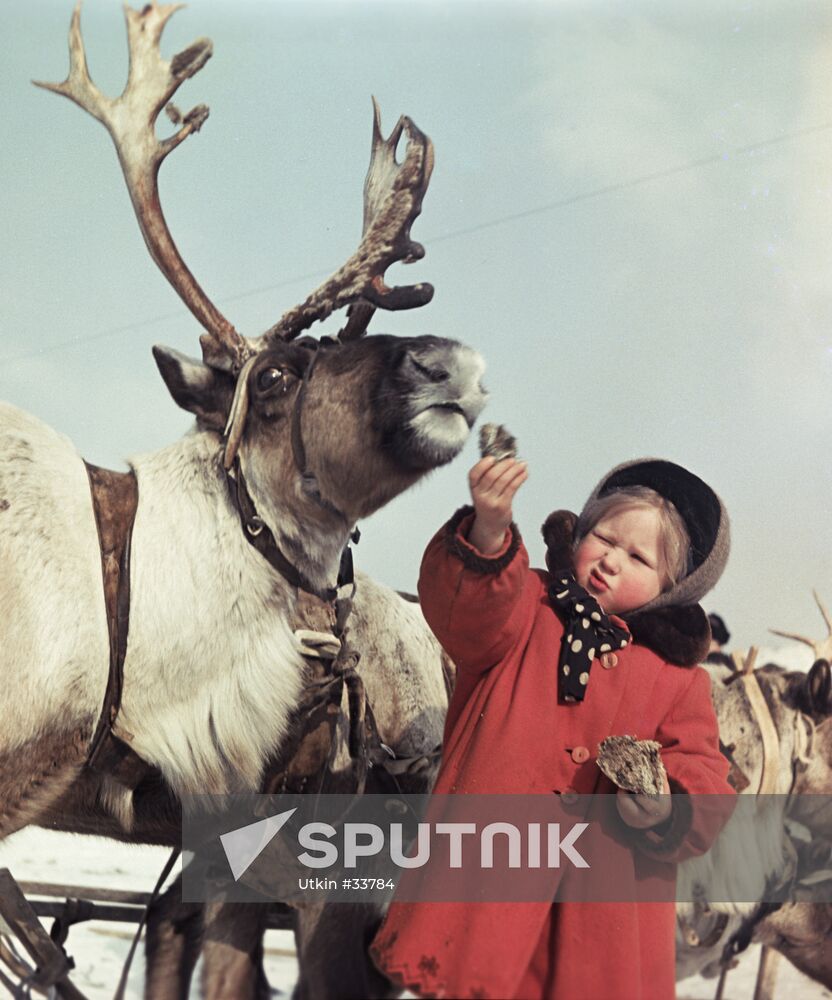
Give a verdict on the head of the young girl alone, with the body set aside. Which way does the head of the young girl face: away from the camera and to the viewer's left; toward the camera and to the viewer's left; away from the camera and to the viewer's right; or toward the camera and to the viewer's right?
toward the camera and to the viewer's left

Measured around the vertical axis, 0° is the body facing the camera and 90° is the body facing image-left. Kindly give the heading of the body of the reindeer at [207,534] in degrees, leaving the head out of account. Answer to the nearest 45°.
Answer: approximately 270°
